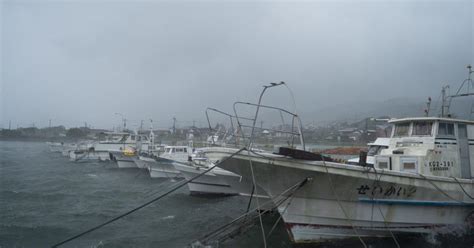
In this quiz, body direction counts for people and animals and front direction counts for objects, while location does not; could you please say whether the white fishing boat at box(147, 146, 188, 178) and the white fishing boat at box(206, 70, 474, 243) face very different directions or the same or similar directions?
same or similar directions

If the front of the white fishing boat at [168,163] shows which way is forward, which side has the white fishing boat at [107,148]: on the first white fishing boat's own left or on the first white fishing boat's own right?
on the first white fishing boat's own right

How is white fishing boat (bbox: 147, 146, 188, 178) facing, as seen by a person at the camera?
facing the viewer and to the left of the viewer

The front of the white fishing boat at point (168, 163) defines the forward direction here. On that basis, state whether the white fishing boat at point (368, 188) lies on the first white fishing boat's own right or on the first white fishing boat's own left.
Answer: on the first white fishing boat's own left

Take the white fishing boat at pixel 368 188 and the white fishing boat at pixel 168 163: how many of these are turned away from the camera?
0

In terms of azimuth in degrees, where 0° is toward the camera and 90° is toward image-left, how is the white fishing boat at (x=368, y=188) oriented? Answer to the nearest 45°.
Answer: approximately 45°
